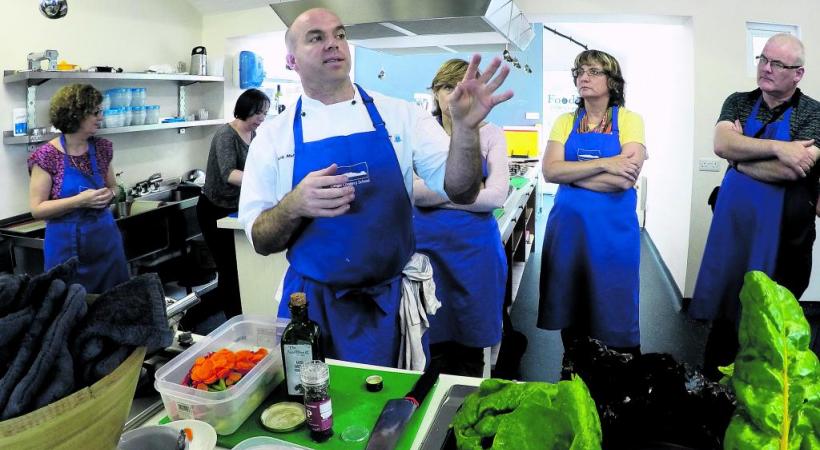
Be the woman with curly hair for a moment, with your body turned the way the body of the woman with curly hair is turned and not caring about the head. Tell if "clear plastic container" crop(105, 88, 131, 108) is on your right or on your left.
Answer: on your left

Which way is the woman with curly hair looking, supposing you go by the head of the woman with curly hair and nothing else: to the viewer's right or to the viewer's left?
to the viewer's right

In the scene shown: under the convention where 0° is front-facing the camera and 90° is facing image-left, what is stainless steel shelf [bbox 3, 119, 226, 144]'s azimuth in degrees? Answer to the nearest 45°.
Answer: approximately 315°

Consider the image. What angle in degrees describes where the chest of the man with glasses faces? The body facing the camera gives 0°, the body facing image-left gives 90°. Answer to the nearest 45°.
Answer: approximately 45°

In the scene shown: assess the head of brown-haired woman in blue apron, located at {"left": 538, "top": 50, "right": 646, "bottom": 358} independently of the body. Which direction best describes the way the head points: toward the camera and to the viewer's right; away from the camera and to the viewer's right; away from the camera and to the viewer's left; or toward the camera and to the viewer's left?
toward the camera and to the viewer's left

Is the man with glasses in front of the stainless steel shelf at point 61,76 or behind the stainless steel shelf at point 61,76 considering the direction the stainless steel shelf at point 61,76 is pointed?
in front
